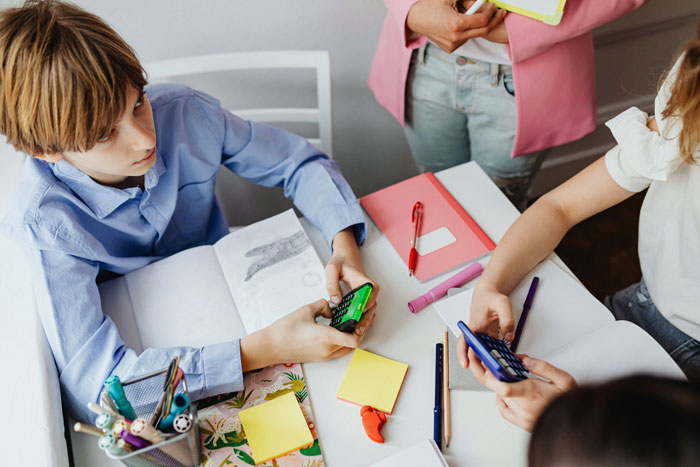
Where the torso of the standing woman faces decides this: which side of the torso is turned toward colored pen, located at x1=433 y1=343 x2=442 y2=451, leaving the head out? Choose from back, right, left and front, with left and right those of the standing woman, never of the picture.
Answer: front

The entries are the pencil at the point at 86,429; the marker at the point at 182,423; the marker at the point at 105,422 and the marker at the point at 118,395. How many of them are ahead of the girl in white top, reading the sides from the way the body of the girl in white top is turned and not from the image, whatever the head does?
4

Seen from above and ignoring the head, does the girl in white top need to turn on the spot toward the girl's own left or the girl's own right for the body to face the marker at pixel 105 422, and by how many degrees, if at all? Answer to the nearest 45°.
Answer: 0° — they already face it

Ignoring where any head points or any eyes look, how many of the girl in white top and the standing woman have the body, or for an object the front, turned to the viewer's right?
0

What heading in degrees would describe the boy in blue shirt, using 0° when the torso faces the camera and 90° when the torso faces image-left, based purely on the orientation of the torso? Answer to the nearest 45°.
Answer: approximately 315°

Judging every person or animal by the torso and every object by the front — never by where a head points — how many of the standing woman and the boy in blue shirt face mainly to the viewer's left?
0

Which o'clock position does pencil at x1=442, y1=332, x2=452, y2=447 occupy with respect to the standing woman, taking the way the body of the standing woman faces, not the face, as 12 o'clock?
The pencil is roughly at 12 o'clock from the standing woman.

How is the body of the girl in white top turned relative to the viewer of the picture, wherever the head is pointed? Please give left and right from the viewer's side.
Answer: facing the viewer and to the left of the viewer

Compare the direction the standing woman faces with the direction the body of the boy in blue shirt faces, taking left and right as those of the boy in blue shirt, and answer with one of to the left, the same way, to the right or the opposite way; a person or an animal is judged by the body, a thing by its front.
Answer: to the right
